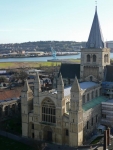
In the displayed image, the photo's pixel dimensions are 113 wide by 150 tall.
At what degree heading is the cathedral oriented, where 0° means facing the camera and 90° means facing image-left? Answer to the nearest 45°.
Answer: approximately 45°
